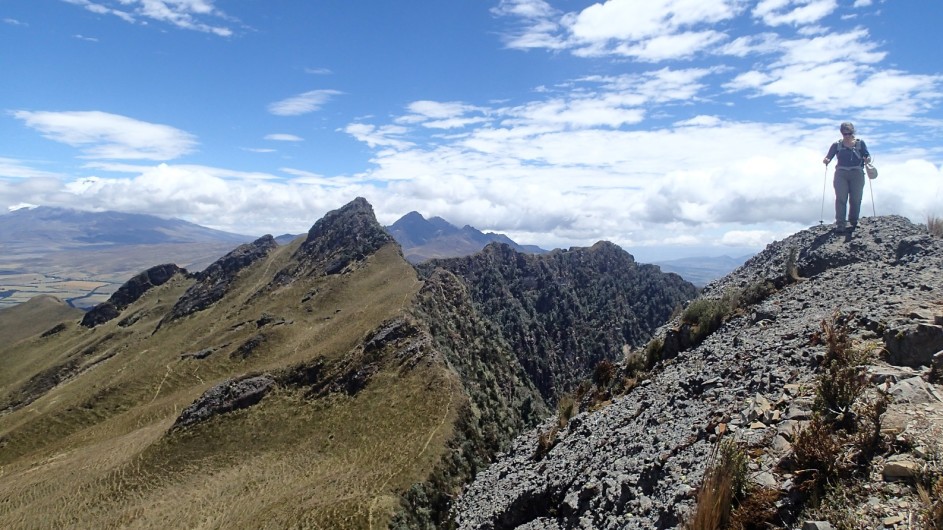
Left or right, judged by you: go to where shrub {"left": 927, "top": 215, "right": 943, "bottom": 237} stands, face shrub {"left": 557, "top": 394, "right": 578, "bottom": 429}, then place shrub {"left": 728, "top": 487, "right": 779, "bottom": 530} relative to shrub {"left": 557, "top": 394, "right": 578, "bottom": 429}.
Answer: left

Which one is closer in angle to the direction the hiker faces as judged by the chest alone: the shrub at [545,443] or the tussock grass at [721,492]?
the tussock grass

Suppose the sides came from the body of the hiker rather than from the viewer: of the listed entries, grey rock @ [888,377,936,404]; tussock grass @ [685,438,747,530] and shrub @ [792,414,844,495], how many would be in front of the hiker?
3

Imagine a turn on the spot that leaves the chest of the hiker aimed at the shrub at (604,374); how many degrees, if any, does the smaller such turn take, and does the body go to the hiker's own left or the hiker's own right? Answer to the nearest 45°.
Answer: approximately 45° to the hiker's own right

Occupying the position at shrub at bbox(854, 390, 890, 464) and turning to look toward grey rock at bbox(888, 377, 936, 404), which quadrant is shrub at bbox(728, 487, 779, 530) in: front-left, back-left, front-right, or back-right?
back-left

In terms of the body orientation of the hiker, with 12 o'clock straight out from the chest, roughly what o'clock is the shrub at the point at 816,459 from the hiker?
The shrub is roughly at 12 o'clock from the hiker.

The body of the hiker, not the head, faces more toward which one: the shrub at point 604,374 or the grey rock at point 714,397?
the grey rock

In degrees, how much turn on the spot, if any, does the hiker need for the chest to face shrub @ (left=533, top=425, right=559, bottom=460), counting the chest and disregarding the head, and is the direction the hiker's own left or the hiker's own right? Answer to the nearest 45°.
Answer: approximately 45° to the hiker's own right

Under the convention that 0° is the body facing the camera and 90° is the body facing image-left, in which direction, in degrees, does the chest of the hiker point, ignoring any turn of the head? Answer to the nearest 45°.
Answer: approximately 0°
